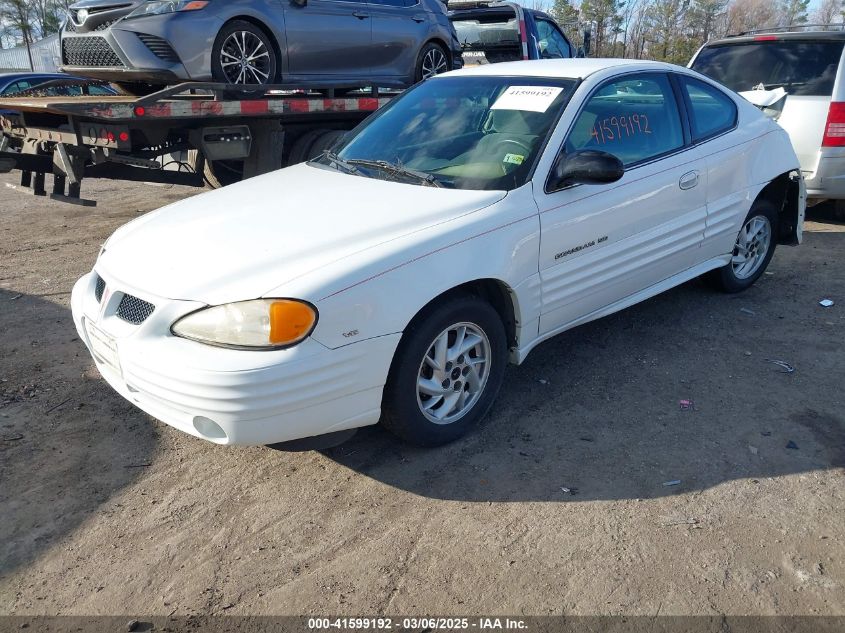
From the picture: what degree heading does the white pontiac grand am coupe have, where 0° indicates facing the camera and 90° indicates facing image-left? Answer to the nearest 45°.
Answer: approximately 45°

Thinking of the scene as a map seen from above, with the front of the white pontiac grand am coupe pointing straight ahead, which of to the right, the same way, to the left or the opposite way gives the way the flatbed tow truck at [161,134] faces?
the opposite way

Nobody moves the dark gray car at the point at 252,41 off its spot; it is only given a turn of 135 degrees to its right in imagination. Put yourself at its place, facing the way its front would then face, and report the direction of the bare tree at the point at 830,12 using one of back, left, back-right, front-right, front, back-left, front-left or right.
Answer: front-right

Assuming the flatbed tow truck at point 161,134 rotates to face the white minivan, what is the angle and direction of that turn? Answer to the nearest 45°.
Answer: approximately 45° to its right

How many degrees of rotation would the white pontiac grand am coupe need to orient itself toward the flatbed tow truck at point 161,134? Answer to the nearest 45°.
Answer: approximately 90° to its right

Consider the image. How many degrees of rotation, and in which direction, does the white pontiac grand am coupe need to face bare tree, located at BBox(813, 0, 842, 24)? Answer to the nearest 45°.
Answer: approximately 180°

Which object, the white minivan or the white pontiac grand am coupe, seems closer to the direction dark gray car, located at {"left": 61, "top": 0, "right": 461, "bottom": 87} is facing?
the white pontiac grand am coupe

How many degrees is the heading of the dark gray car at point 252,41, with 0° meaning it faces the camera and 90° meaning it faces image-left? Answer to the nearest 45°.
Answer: approximately 45°

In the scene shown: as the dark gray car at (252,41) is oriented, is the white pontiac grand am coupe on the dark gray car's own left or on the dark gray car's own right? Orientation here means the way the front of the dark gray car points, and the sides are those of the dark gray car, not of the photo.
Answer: on the dark gray car's own left

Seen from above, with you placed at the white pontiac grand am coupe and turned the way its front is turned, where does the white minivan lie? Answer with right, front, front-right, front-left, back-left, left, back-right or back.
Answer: back

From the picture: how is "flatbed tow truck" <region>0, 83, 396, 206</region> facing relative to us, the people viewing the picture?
facing away from the viewer and to the right of the viewer
